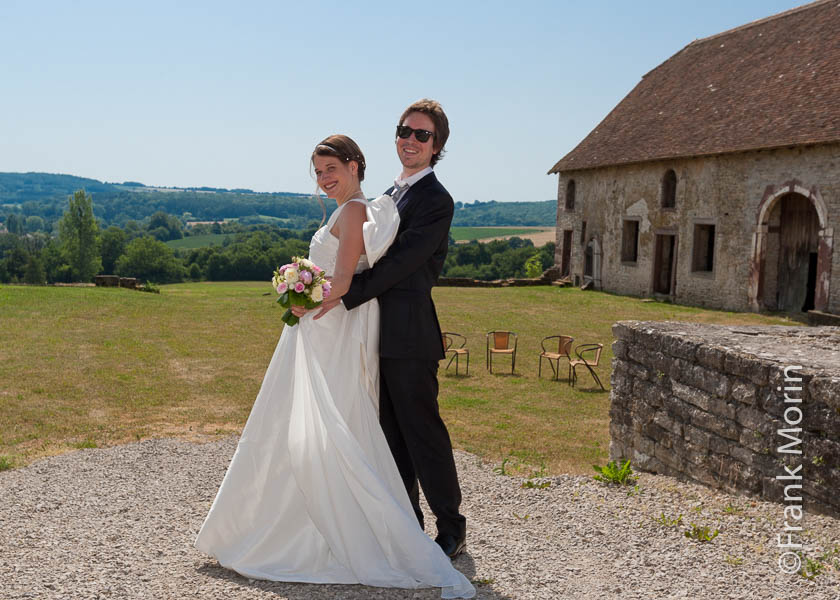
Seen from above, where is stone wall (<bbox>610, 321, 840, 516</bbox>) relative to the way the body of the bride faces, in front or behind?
behind

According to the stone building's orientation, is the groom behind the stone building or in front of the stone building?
in front

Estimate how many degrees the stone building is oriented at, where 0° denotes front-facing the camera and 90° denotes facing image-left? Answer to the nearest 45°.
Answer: approximately 45°

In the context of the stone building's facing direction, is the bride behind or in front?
in front

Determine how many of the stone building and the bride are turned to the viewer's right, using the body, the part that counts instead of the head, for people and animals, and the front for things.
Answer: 0

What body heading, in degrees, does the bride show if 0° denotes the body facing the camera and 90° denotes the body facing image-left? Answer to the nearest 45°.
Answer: approximately 90°
